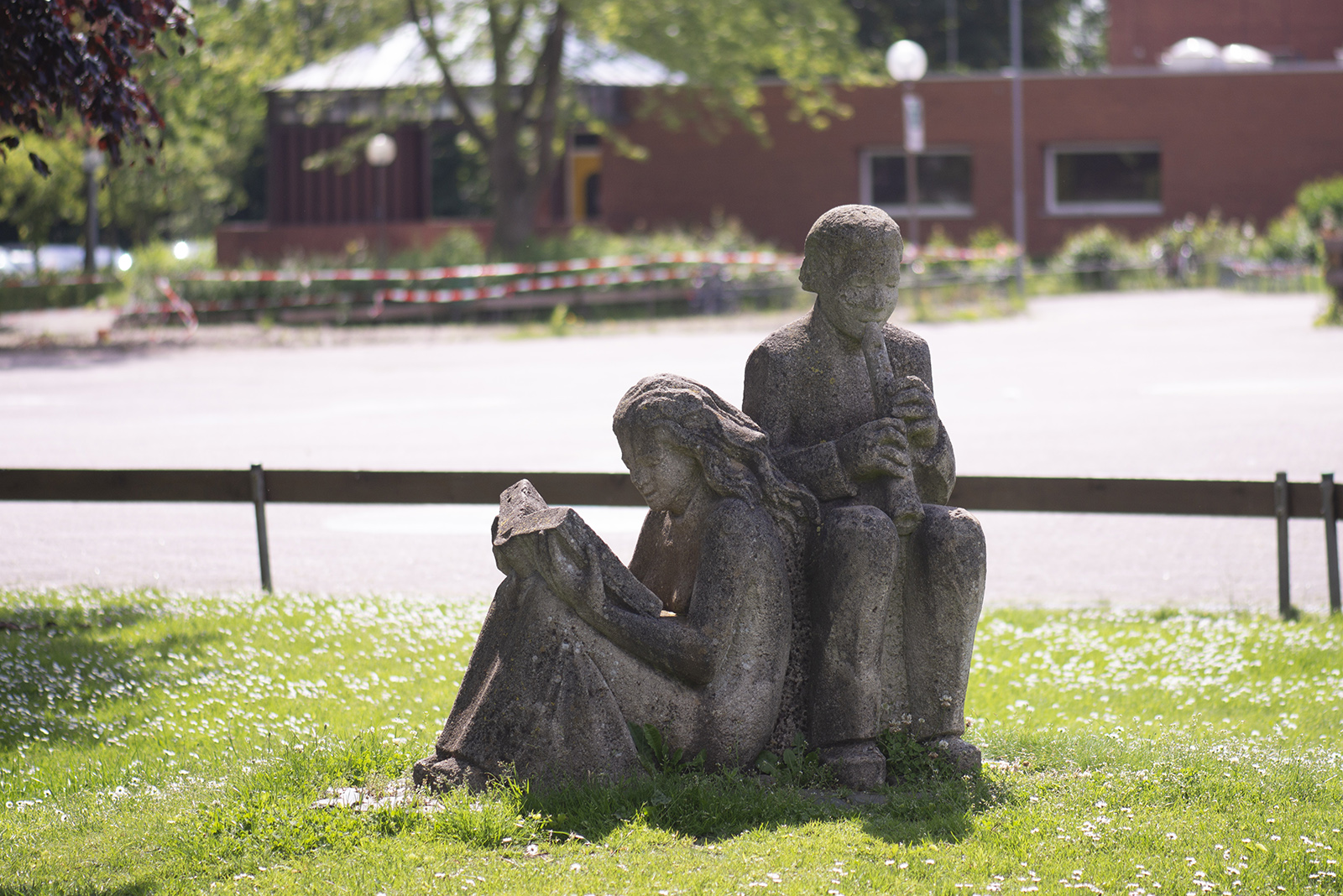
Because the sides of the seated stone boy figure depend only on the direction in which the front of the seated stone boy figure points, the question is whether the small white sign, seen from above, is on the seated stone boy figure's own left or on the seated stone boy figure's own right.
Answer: on the seated stone boy figure's own left

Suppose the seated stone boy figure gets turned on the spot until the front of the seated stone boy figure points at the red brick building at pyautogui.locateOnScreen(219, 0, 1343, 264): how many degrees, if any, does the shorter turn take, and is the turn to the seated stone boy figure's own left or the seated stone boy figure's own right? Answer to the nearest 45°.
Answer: approximately 135° to the seated stone boy figure's own left

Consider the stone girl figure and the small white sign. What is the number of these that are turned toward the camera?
1

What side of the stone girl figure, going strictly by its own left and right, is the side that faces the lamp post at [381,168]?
right

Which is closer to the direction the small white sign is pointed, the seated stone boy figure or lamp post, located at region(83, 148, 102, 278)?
the seated stone boy figure

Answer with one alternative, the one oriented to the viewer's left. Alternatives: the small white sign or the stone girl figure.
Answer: the stone girl figure

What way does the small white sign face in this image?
toward the camera

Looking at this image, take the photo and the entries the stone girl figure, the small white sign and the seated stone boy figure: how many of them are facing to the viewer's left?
1

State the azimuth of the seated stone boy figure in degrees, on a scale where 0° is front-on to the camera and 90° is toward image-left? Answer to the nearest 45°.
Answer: approximately 315°

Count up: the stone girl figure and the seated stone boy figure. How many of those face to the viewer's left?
1

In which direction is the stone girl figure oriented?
to the viewer's left

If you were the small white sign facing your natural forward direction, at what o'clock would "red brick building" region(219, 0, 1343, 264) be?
The red brick building is roughly at 6 o'clock from the small white sign.

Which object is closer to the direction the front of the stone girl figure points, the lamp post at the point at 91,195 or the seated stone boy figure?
the lamp post

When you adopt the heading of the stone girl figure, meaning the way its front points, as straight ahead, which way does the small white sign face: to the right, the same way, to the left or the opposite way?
to the left
